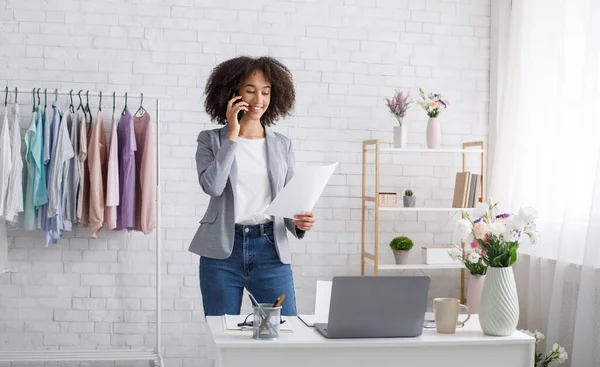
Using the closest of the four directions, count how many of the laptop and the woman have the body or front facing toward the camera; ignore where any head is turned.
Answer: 1

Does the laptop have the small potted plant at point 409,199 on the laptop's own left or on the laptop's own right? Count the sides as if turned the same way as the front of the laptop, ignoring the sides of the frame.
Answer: on the laptop's own right

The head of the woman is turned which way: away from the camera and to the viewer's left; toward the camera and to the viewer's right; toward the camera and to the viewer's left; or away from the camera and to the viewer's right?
toward the camera and to the viewer's right

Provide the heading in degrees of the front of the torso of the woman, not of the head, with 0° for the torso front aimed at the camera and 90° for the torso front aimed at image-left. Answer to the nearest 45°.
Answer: approximately 0°

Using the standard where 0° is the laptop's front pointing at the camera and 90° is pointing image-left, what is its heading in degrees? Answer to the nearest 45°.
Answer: approximately 135°

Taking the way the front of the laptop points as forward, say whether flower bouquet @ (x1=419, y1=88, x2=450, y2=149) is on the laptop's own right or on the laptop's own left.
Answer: on the laptop's own right

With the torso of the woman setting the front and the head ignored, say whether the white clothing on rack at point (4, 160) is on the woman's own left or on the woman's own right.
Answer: on the woman's own right

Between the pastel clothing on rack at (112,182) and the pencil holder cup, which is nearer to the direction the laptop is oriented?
the pastel clothing on rack

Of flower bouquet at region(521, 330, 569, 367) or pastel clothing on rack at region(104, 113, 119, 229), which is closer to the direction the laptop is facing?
the pastel clothing on rack
